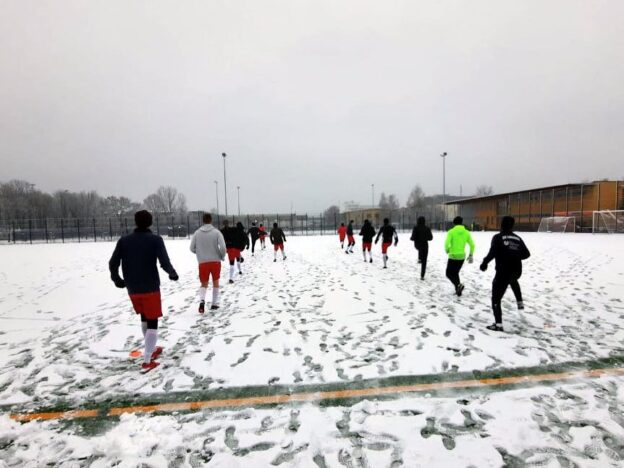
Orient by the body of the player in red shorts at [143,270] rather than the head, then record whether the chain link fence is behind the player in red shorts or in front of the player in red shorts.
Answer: in front

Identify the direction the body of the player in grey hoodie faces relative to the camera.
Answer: away from the camera

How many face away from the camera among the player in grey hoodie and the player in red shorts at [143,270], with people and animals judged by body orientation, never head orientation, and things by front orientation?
2

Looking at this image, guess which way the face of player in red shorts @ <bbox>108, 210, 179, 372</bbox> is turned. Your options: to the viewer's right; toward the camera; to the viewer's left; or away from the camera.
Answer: away from the camera

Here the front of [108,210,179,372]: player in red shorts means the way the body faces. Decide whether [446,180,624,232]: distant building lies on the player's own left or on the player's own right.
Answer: on the player's own right

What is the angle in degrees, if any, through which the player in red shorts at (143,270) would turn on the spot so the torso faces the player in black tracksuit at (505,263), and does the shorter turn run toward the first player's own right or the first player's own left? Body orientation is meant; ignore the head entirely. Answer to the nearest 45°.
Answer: approximately 90° to the first player's own right

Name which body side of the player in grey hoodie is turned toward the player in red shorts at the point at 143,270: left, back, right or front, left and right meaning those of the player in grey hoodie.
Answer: back

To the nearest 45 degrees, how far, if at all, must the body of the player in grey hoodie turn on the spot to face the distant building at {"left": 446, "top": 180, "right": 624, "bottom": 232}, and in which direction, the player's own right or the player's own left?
approximately 45° to the player's own right

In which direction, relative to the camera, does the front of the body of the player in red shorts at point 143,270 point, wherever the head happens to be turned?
away from the camera

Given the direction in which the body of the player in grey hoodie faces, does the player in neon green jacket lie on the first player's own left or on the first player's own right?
on the first player's own right

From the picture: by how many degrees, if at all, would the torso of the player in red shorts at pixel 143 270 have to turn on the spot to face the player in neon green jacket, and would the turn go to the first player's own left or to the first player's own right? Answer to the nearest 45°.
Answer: approximately 90° to the first player's own right

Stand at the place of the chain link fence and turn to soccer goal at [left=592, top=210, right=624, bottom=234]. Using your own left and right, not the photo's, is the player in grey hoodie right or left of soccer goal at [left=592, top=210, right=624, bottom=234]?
right
